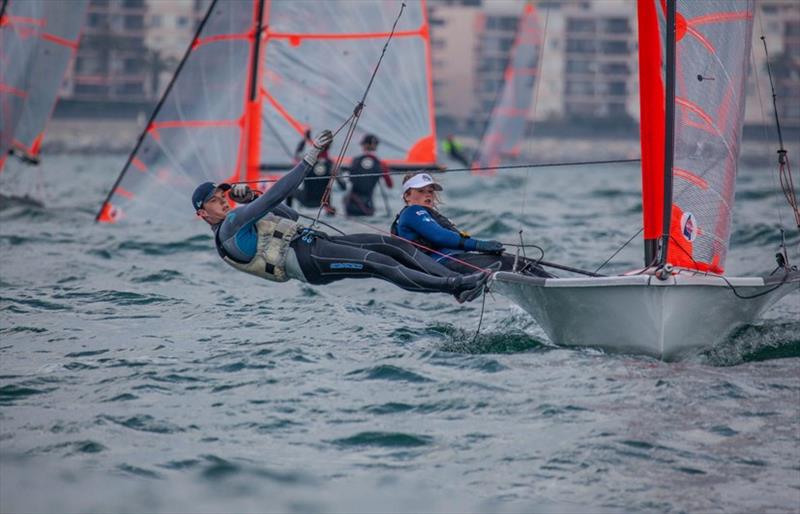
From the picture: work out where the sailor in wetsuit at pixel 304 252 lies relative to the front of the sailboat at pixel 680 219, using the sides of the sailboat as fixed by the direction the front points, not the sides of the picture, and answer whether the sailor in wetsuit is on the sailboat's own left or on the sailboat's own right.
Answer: on the sailboat's own right
